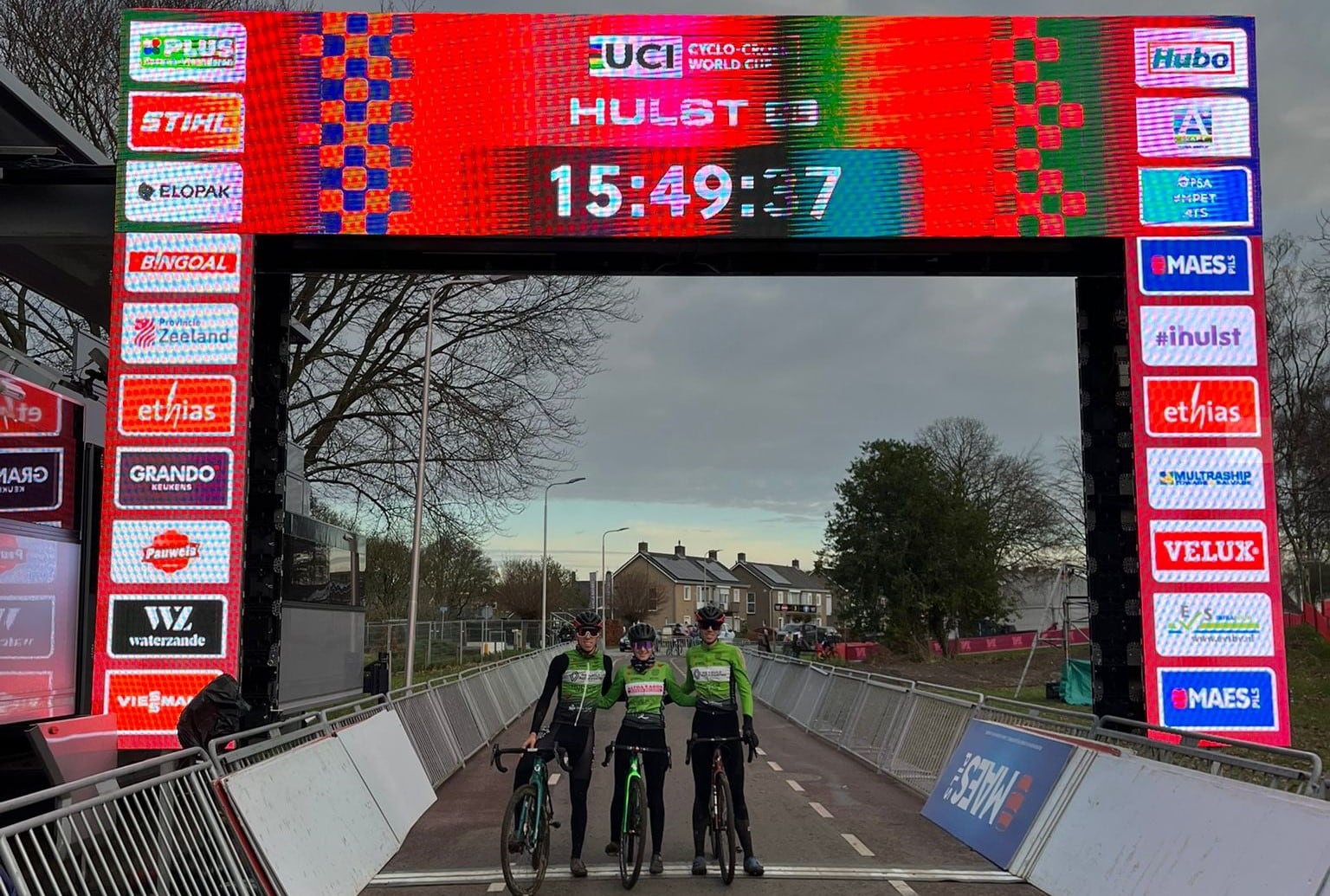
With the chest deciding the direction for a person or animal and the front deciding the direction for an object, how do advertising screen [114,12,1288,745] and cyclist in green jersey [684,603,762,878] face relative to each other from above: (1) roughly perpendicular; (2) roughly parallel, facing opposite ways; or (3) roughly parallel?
roughly parallel

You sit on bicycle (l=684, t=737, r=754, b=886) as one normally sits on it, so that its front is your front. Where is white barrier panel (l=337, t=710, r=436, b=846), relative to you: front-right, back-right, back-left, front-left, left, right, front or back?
back-right

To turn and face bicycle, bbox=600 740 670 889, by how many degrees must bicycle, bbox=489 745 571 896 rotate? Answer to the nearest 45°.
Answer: approximately 90° to its left

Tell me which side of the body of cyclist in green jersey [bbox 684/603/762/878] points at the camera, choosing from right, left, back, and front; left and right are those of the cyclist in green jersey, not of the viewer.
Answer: front

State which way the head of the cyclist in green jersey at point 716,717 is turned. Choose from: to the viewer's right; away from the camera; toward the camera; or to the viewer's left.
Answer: toward the camera

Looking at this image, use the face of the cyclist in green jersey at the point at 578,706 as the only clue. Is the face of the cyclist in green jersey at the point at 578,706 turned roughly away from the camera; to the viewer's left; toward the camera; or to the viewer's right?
toward the camera

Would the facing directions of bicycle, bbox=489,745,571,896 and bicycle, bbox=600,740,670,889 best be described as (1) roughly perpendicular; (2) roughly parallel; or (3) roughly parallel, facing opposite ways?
roughly parallel

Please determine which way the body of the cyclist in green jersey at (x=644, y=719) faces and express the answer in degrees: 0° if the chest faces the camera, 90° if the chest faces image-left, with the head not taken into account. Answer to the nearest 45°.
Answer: approximately 0°

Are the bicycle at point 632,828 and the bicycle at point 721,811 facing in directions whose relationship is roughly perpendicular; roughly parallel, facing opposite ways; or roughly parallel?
roughly parallel

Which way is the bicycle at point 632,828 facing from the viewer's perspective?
toward the camera
